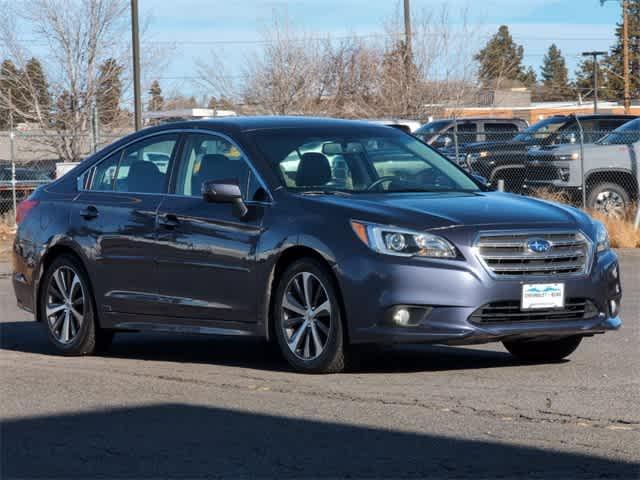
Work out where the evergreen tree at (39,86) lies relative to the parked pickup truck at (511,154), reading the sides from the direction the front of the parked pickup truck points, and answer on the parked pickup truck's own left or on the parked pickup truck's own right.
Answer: on the parked pickup truck's own right

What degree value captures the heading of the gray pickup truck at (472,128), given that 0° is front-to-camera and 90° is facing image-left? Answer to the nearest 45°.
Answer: approximately 45°

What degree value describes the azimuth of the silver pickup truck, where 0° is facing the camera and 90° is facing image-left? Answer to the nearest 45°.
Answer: approximately 45°

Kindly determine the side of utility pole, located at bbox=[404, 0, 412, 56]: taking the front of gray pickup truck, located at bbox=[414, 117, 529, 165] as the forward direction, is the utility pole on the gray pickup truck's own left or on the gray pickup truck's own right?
on the gray pickup truck's own right

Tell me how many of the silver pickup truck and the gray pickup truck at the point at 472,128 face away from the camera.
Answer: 0

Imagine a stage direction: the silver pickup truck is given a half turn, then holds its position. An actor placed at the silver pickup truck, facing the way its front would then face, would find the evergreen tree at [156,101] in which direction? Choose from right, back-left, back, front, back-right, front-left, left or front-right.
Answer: left

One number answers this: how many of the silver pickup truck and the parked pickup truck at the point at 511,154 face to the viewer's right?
0

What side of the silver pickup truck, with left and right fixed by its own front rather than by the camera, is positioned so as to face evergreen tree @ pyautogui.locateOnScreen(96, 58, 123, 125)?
right

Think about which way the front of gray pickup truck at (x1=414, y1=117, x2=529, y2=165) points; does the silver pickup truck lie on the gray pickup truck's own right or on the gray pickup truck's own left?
on the gray pickup truck's own left

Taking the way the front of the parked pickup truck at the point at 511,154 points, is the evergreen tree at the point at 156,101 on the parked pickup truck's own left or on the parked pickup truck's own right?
on the parked pickup truck's own right

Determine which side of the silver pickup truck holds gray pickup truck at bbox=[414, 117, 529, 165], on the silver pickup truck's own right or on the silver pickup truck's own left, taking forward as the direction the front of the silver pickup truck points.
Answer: on the silver pickup truck's own right

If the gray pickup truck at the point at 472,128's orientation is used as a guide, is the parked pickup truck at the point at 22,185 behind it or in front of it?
in front

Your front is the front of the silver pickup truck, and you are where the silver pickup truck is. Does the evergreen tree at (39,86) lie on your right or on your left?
on your right

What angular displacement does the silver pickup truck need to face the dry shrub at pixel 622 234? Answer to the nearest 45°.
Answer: approximately 45° to its left
